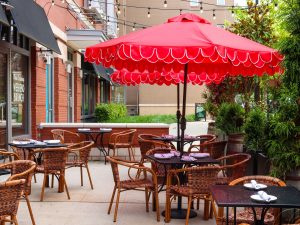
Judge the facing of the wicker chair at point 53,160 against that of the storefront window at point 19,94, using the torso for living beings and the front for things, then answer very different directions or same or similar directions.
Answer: very different directions

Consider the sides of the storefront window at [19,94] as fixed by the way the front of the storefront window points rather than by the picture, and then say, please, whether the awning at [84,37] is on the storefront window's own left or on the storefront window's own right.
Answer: on the storefront window's own left

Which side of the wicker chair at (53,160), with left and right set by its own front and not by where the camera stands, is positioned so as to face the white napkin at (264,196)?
back

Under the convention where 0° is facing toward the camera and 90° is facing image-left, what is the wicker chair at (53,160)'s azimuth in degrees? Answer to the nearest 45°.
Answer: approximately 135°

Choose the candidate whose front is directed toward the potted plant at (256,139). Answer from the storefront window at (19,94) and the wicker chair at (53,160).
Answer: the storefront window

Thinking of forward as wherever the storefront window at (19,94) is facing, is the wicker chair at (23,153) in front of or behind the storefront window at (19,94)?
in front

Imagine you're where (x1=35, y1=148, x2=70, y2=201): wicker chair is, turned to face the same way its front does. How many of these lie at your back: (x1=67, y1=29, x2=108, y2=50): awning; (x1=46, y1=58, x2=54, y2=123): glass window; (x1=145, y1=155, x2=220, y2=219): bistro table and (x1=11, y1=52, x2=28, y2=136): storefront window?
1

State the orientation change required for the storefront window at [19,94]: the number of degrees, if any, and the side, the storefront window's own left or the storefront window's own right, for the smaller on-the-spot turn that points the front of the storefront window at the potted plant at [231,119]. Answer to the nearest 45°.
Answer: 0° — it already faces it

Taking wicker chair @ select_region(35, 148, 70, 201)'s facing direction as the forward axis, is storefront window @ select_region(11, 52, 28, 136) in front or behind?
in front

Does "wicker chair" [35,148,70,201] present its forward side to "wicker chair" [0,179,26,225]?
no

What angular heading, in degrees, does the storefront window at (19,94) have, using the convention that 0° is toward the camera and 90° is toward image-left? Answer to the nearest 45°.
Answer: approximately 315°

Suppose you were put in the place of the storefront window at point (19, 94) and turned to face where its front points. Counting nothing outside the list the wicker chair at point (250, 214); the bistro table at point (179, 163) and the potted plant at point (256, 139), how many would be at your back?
0
